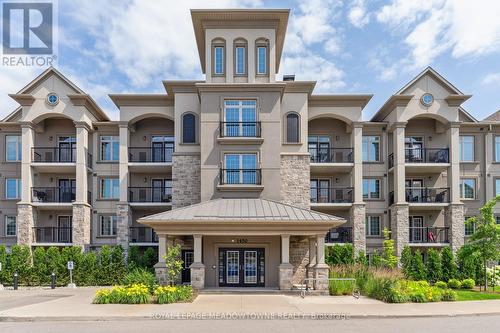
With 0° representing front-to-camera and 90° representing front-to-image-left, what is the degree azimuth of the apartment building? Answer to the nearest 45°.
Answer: approximately 0°

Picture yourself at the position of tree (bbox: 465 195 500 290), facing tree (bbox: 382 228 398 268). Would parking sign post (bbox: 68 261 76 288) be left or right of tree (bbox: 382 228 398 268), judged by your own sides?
left
